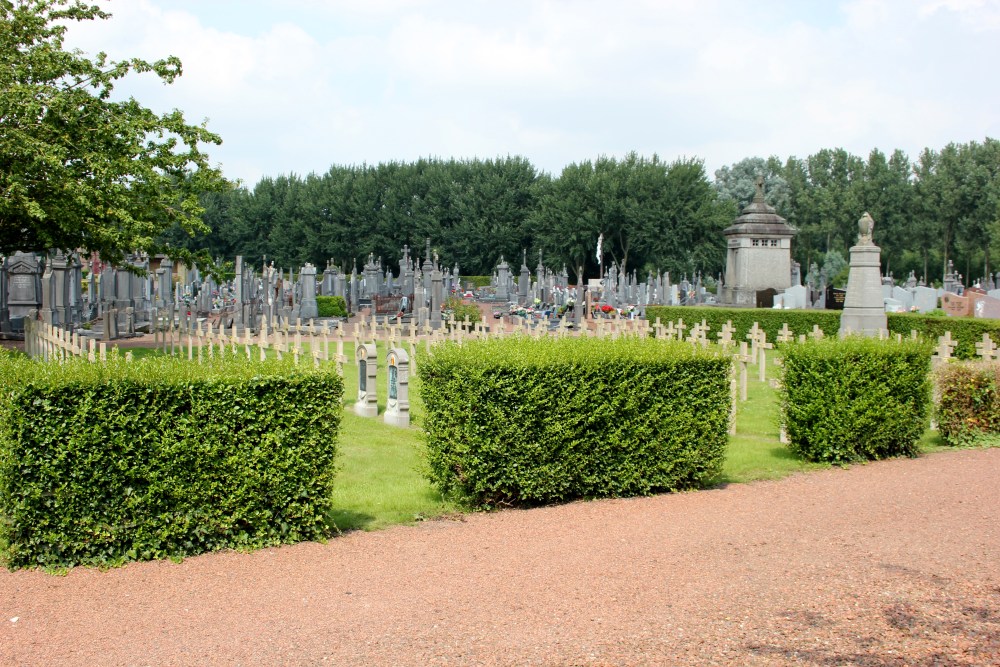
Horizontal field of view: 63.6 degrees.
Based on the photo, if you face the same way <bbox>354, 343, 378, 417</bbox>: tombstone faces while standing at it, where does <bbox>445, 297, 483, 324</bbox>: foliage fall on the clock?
The foliage is roughly at 5 o'clock from the tombstone.

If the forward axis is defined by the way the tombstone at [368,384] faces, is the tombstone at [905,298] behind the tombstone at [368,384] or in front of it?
behind

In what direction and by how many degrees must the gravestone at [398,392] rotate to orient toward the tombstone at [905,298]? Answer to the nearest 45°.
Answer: approximately 180°

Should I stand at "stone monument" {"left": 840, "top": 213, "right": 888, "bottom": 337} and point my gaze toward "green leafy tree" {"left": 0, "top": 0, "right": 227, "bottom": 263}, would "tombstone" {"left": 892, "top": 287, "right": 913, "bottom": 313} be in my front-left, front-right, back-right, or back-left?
back-right

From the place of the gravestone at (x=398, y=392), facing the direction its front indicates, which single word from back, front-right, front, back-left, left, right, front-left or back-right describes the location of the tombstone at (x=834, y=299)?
back

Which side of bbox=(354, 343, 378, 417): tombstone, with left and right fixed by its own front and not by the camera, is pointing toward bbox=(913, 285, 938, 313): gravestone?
back

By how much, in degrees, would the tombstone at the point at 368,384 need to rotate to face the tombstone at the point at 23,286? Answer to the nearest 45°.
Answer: approximately 90° to its right

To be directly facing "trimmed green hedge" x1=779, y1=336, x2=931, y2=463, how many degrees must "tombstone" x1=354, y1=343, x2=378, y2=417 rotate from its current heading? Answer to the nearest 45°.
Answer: approximately 90° to its left

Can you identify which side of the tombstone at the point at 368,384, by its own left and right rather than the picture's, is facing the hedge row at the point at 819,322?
back

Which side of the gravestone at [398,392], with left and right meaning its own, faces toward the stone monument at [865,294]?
back

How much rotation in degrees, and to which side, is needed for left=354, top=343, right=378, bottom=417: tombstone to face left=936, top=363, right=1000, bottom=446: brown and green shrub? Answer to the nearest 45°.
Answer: approximately 90° to its left

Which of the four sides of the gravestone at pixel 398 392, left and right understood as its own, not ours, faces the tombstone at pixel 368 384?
right

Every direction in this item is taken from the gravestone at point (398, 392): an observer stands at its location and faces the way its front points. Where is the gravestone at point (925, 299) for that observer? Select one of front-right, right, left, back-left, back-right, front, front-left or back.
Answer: back

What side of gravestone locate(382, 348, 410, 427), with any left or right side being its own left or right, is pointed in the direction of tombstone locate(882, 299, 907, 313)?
back

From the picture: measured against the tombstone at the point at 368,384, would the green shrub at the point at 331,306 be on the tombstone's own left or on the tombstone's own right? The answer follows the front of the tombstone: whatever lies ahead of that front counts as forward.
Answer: on the tombstone's own right

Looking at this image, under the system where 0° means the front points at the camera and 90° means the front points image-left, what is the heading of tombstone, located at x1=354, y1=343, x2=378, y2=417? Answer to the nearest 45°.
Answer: approximately 45°
